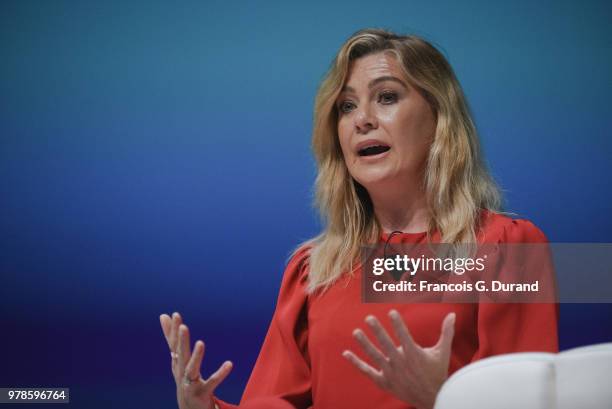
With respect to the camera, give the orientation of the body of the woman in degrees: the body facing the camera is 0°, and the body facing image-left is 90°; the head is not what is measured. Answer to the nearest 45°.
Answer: approximately 45°

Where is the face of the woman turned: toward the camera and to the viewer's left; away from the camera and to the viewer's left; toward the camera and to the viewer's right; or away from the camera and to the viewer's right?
toward the camera and to the viewer's left
